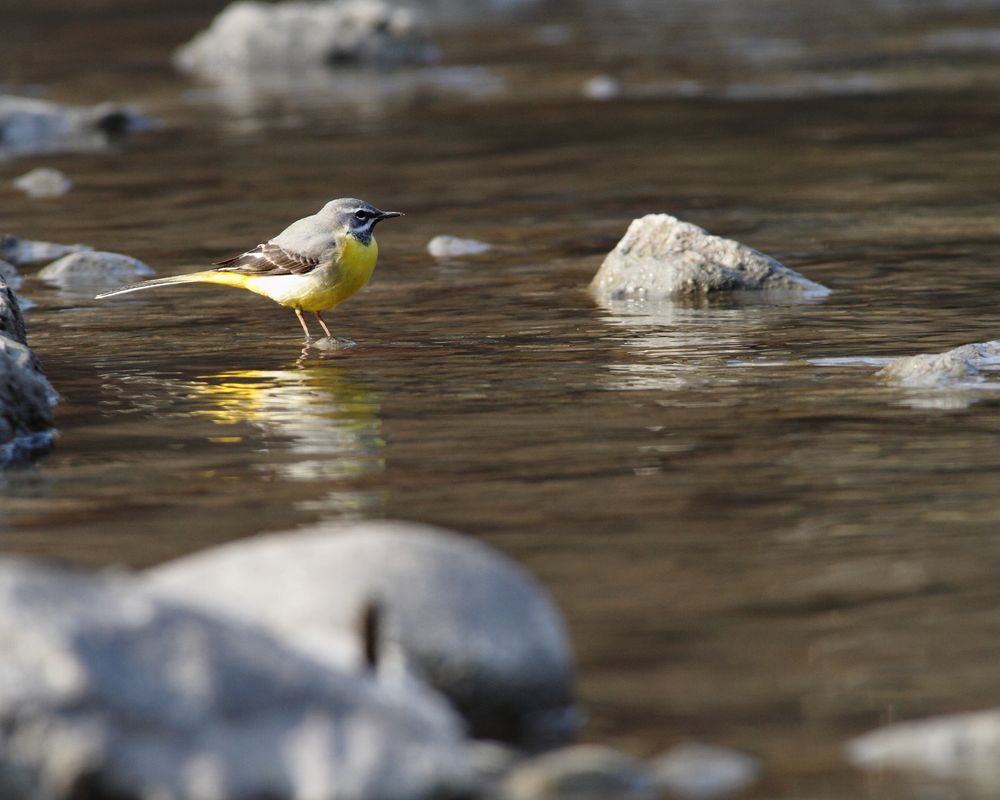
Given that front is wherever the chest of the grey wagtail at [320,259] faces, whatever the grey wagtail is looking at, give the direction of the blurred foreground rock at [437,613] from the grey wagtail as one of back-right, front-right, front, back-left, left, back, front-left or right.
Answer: right

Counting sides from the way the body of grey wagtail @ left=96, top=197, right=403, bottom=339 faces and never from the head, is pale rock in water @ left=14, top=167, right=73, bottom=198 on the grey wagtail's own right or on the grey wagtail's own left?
on the grey wagtail's own left

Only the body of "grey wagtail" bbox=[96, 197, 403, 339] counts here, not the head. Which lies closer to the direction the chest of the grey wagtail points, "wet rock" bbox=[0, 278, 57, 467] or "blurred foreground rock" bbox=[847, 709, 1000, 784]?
the blurred foreground rock

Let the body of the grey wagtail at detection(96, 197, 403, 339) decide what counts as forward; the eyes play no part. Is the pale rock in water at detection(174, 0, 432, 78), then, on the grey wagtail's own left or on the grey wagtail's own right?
on the grey wagtail's own left

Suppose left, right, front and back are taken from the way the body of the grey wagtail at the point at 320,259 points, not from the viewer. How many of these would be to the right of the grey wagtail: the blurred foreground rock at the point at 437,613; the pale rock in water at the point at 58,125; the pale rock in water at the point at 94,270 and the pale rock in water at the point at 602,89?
1

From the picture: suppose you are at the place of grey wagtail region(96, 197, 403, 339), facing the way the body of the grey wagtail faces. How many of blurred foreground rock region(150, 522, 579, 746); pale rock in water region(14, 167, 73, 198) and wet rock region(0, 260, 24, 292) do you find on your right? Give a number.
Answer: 1

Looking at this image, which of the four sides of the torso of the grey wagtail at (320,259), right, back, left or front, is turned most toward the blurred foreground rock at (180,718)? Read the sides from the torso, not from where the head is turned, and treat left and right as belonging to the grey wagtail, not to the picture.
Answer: right

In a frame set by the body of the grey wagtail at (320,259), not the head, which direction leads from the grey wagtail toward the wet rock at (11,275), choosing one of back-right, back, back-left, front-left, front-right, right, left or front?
back-left

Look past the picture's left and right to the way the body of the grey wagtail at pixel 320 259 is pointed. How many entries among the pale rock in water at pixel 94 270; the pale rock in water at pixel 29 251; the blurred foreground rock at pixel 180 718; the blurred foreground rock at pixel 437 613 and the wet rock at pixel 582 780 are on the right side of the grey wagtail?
3

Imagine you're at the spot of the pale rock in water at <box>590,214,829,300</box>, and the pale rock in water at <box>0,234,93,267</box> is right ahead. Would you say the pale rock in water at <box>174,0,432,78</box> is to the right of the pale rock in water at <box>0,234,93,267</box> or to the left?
right

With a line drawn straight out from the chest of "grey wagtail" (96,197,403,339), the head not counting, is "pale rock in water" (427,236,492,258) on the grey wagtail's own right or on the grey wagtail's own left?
on the grey wagtail's own left

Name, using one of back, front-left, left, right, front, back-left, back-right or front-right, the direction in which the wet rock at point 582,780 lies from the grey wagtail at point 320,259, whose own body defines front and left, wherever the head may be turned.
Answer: right

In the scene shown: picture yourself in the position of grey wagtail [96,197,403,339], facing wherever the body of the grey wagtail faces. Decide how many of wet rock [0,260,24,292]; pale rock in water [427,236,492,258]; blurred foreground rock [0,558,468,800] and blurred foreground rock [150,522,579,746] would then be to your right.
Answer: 2

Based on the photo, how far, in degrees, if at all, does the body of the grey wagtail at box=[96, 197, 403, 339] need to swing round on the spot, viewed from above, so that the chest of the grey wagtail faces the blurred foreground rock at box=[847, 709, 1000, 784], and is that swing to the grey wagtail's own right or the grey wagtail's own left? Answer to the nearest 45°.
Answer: approximately 90° to the grey wagtail's own right

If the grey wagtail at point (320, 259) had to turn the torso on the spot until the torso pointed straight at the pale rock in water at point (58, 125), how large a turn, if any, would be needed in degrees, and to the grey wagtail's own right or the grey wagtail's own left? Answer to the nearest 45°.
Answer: approximately 90° to the grey wagtail's own left

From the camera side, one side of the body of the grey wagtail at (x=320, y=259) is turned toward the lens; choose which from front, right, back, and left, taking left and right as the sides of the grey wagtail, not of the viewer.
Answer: right

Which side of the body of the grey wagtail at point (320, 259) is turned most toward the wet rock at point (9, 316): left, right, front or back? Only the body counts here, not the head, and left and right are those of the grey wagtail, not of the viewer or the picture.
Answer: back
